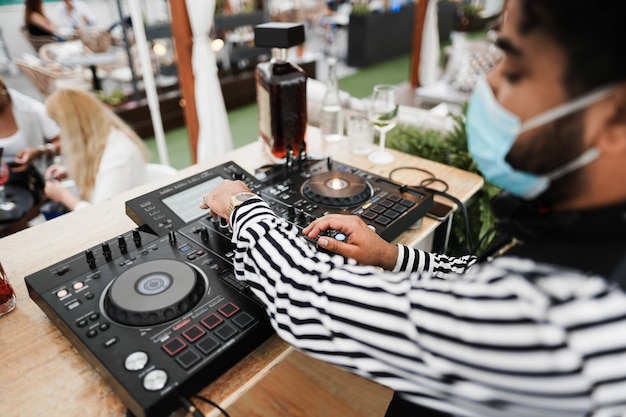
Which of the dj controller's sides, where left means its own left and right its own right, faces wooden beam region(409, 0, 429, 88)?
left

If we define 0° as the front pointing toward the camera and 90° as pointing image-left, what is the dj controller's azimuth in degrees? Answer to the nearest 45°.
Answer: approximately 315°

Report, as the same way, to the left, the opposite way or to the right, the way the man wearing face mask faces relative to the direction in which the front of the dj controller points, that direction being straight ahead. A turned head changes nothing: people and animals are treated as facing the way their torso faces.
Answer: the opposite way

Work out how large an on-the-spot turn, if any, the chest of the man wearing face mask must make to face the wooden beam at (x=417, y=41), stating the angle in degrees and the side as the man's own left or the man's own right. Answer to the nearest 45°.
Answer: approximately 90° to the man's own right

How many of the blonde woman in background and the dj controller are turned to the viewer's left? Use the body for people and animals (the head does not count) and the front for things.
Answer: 1

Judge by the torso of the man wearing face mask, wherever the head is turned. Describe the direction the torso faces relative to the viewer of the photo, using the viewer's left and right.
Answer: facing to the left of the viewer

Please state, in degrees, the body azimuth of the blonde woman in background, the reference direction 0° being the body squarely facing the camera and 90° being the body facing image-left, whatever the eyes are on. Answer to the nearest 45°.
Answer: approximately 90°
